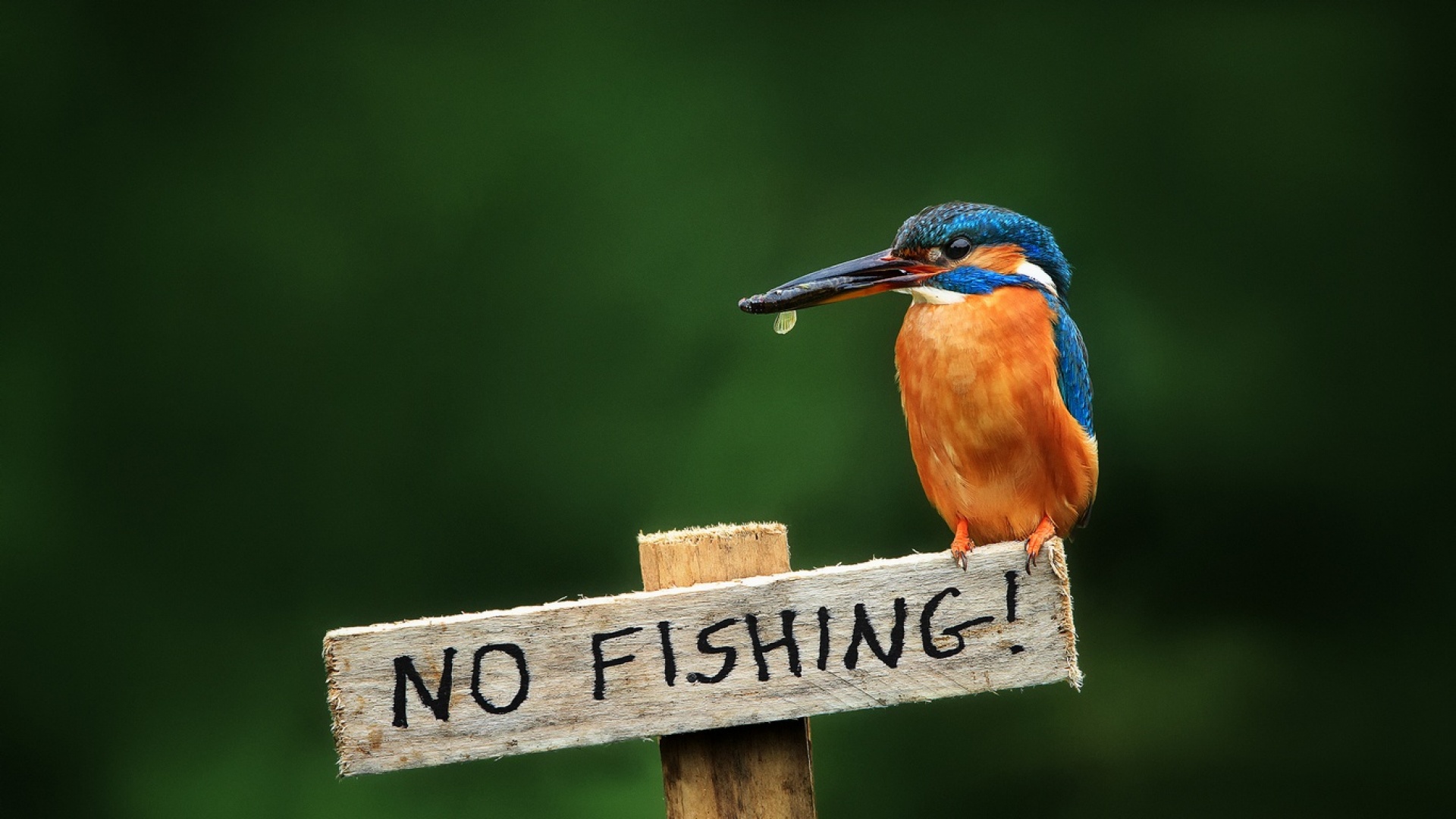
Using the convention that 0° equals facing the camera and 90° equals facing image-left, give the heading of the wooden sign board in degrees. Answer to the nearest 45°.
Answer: approximately 0°

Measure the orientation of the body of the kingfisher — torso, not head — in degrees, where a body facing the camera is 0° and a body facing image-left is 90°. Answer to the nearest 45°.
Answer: approximately 45°
